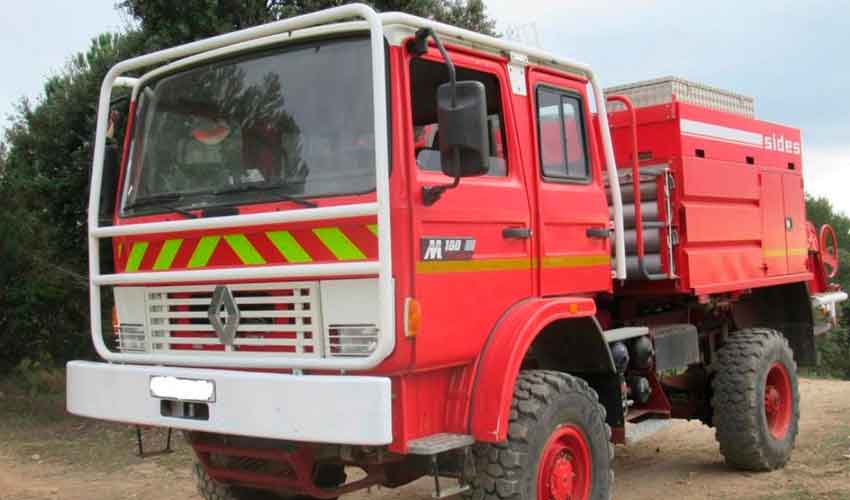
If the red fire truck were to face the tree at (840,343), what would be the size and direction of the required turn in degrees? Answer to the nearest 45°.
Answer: approximately 180°

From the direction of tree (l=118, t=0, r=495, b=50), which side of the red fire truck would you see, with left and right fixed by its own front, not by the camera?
right

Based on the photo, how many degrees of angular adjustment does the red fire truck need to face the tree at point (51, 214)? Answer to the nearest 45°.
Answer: approximately 90° to its right

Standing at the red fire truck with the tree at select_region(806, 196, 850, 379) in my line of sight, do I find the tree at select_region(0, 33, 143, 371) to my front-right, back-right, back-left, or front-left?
front-left

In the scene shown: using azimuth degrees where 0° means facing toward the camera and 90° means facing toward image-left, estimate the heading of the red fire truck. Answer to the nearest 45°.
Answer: approximately 45°
